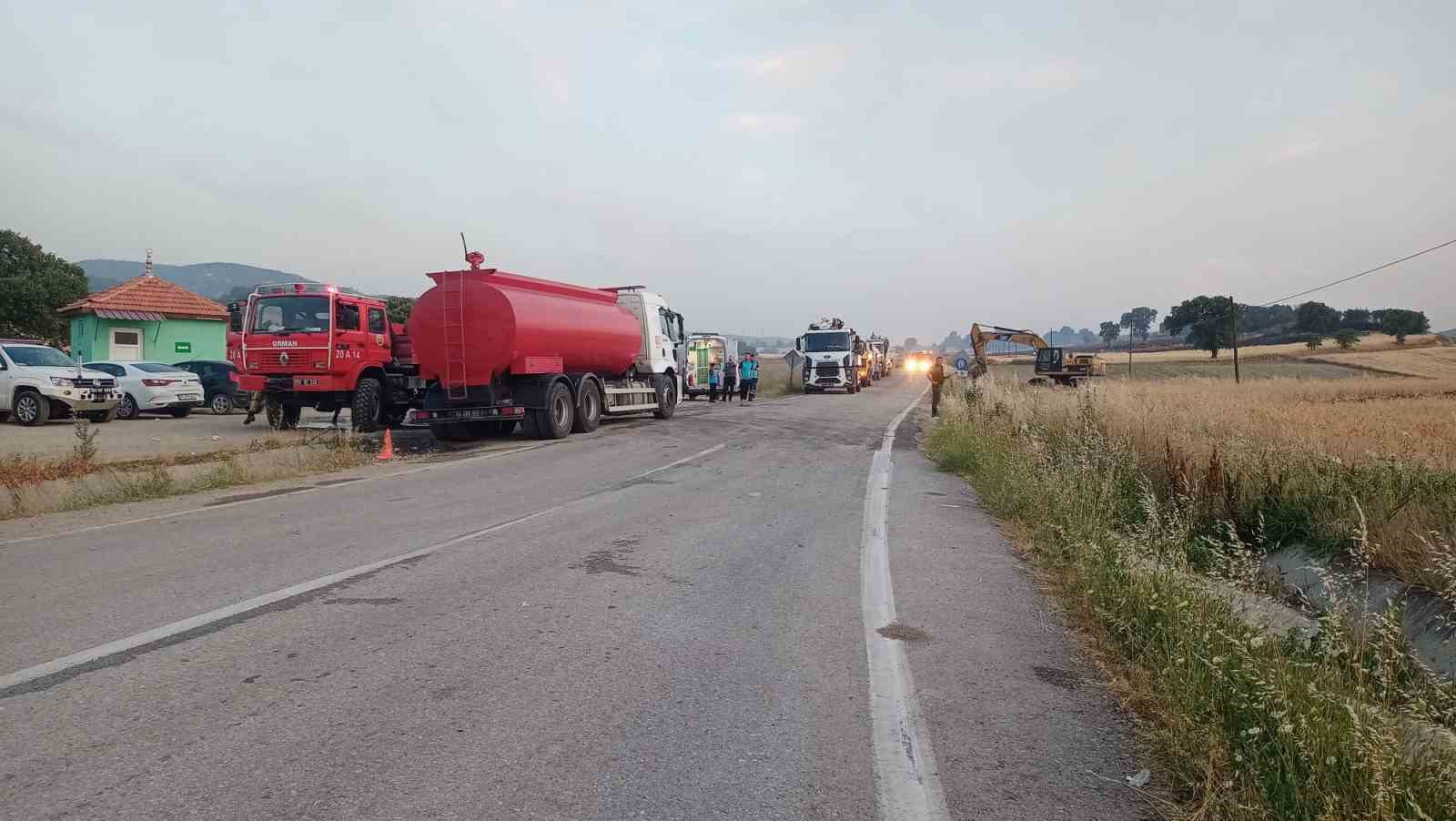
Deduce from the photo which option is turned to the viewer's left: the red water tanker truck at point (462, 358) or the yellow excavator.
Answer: the yellow excavator

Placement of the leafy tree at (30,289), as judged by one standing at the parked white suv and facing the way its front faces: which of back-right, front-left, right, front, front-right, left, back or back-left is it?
back-left

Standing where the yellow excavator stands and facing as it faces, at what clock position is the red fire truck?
The red fire truck is roughly at 10 o'clock from the yellow excavator.

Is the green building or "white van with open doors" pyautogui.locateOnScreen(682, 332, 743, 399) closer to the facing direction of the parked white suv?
the white van with open doors

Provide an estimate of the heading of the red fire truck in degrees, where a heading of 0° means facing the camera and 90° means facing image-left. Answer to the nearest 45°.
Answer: approximately 45°

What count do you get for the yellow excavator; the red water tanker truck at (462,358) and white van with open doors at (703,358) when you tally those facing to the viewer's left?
1

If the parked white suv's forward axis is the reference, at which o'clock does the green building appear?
The green building is roughly at 8 o'clock from the parked white suv.

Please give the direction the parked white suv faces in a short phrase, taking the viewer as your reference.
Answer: facing the viewer and to the right of the viewer

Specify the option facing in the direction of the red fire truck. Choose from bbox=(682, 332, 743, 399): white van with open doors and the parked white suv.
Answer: the parked white suv

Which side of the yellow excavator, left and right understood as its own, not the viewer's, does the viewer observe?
left

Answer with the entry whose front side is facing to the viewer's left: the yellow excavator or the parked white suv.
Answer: the yellow excavator

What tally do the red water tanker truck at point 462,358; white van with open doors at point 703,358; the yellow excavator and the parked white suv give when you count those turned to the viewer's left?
1

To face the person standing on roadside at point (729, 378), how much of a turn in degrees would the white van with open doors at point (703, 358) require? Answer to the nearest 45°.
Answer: approximately 180°

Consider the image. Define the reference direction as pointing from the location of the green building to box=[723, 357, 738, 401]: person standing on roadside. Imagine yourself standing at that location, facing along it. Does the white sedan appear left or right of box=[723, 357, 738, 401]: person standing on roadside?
right

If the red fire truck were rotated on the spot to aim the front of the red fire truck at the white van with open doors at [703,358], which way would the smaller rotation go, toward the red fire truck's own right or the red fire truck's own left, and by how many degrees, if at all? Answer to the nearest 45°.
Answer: approximately 180°

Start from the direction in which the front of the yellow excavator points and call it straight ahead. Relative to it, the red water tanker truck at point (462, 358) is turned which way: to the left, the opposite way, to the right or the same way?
to the right

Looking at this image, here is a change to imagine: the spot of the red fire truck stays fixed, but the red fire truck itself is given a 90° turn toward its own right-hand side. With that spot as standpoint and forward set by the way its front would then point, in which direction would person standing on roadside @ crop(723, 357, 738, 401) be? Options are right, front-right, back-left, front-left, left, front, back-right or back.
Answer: right

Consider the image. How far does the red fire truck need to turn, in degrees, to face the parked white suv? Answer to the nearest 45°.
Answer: approximately 90° to its right
